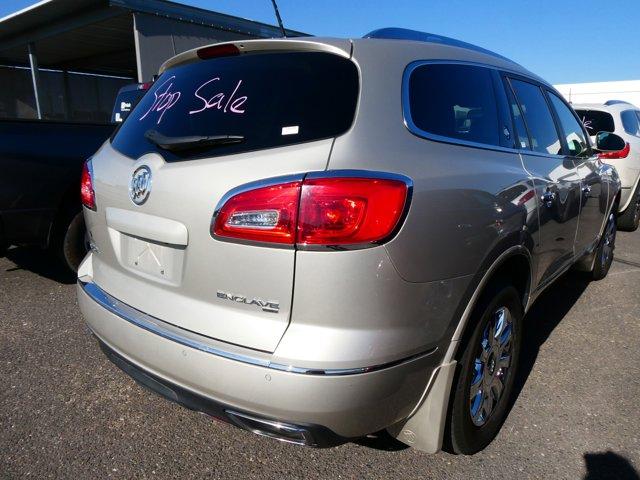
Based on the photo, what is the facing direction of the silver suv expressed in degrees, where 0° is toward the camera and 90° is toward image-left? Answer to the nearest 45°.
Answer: approximately 225°

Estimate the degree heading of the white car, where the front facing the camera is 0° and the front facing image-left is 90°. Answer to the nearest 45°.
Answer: approximately 225°

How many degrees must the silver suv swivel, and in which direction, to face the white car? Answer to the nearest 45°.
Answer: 0° — it already faces it

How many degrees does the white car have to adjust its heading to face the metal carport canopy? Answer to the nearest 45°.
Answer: approximately 135° to its left

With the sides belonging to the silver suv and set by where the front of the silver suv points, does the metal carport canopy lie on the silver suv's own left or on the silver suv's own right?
on the silver suv's own left

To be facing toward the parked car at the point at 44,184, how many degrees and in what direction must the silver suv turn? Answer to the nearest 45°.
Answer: approximately 90° to its left

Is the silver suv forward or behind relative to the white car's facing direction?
behind
